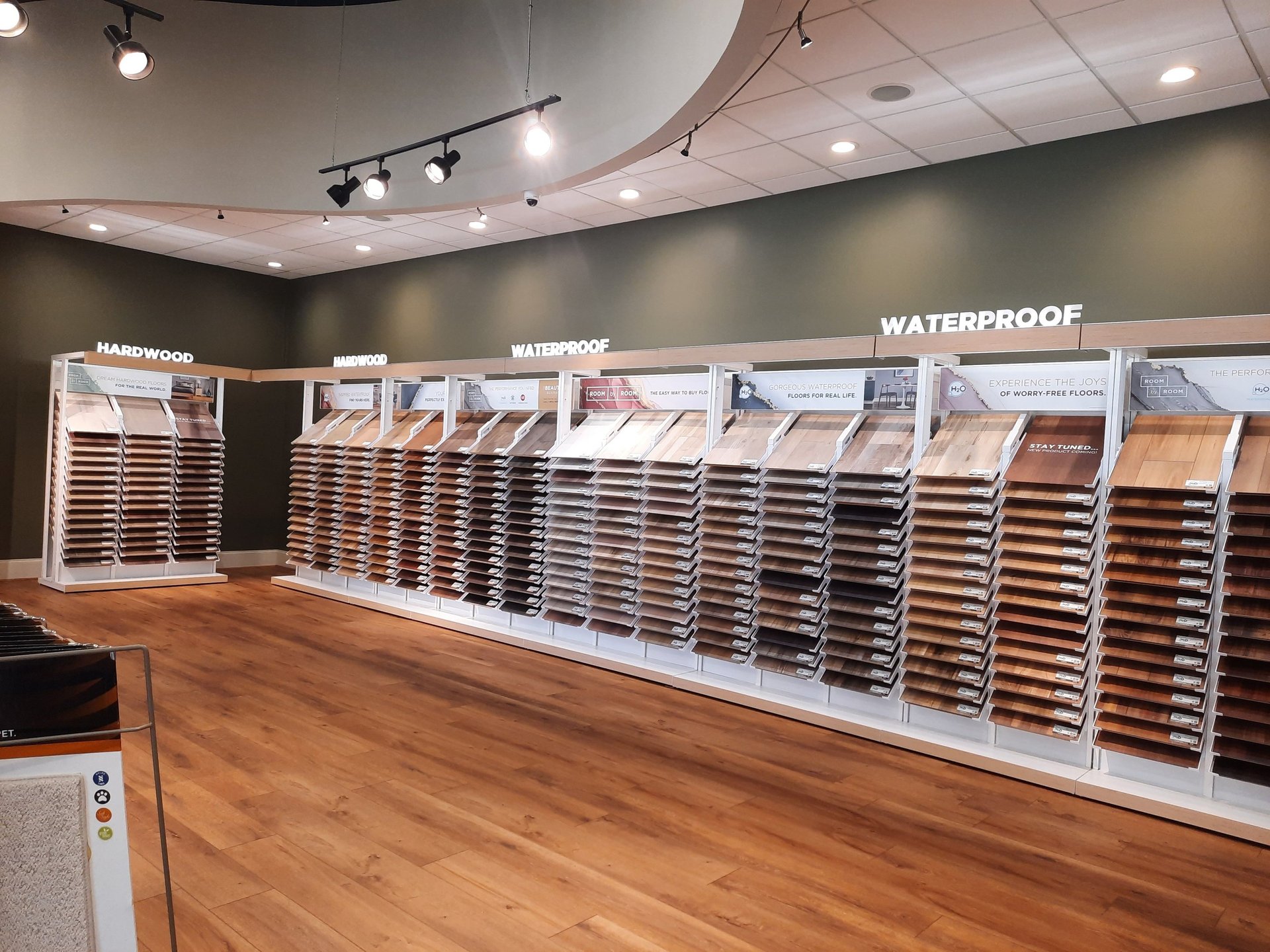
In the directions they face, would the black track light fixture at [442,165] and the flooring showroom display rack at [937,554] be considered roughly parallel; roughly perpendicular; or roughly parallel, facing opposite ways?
roughly parallel

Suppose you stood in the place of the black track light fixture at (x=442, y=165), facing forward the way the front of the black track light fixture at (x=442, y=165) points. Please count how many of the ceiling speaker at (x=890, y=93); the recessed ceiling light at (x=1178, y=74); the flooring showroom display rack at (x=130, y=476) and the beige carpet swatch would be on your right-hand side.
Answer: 1

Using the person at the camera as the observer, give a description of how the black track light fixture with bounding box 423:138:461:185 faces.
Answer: facing the viewer and to the left of the viewer

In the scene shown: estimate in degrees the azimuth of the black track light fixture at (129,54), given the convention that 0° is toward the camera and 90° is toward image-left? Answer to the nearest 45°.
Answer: approximately 315°

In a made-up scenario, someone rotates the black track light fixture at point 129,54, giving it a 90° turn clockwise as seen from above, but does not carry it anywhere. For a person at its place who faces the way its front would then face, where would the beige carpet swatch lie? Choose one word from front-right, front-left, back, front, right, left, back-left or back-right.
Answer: front-left

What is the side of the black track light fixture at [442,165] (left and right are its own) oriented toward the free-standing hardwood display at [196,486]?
right

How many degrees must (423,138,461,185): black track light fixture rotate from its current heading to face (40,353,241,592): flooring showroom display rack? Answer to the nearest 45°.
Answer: approximately 90° to its right

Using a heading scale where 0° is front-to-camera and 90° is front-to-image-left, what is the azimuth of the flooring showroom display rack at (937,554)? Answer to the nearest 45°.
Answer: approximately 45°

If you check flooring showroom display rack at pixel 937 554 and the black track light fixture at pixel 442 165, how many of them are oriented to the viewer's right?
0

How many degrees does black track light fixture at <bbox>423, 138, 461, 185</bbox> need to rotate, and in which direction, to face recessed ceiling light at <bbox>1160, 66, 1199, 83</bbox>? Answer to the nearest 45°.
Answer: approximately 90° to its left

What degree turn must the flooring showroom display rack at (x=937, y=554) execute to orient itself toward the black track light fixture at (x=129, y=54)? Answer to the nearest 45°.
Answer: approximately 45° to its right

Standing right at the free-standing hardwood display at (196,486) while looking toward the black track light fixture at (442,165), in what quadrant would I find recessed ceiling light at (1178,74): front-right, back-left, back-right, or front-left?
front-left
